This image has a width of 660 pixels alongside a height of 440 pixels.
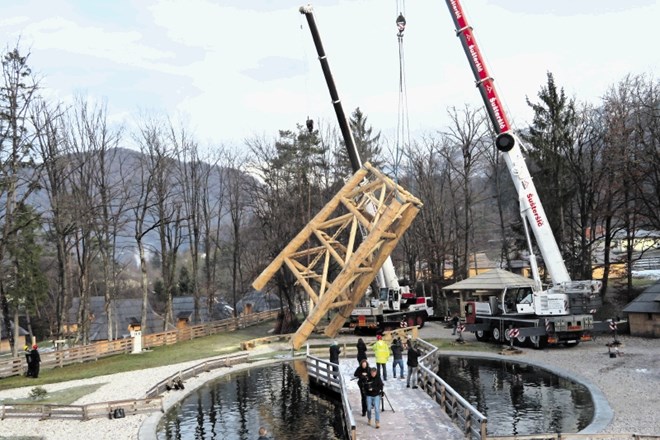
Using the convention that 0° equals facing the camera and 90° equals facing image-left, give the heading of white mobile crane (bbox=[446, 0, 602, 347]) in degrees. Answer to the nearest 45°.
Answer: approximately 135°

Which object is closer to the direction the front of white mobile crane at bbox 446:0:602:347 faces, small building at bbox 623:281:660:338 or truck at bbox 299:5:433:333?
the truck

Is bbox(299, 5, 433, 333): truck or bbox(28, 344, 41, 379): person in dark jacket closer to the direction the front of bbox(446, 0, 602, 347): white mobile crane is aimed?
the truck

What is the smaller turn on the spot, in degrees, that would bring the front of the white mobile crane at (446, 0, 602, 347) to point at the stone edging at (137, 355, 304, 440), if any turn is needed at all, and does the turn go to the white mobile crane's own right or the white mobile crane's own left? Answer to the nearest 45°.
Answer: approximately 90° to the white mobile crane's own left

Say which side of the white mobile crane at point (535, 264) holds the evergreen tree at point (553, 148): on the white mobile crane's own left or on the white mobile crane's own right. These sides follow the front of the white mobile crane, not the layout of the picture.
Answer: on the white mobile crane's own right

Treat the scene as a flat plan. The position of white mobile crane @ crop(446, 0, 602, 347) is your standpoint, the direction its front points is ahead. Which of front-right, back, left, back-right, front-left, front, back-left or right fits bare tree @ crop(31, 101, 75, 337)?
front-left

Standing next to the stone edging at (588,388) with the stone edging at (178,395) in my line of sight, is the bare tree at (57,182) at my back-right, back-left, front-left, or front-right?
front-right

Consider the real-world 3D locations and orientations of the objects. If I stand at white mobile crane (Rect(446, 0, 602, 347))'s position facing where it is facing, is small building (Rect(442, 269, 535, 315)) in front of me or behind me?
in front

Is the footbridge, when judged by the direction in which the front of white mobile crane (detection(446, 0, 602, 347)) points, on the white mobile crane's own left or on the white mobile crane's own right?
on the white mobile crane's own left

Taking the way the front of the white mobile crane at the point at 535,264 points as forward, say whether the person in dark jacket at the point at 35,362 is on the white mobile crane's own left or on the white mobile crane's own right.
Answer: on the white mobile crane's own left

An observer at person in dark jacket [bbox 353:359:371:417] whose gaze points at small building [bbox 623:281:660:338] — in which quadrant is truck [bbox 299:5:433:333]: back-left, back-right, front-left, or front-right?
front-left

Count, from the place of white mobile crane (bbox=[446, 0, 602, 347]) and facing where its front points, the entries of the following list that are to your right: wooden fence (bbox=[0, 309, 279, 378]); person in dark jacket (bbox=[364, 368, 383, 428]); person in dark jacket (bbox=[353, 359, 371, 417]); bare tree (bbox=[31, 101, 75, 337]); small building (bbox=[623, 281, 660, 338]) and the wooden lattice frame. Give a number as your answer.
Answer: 1

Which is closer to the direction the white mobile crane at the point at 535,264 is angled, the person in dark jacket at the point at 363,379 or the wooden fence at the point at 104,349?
the wooden fence
